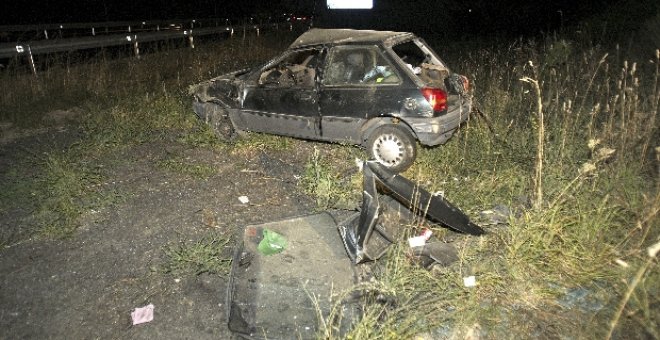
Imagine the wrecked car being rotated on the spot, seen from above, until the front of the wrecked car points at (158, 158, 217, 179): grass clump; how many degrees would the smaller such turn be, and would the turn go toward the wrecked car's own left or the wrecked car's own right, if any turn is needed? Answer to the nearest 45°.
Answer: approximately 45° to the wrecked car's own left

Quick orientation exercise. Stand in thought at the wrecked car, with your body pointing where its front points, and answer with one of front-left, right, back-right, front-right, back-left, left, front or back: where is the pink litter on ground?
left

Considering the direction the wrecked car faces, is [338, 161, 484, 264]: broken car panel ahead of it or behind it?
behind

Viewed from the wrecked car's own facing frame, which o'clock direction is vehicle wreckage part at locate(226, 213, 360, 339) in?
The vehicle wreckage part is roughly at 8 o'clock from the wrecked car.

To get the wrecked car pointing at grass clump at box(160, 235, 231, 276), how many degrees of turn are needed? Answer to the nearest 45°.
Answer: approximately 90° to its left

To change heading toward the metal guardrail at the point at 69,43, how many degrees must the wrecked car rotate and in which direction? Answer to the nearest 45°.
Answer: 0° — it already faces it

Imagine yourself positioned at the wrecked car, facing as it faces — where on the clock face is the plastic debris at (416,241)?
The plastic debris is roughly at 7 o'clock from the wrecked car.

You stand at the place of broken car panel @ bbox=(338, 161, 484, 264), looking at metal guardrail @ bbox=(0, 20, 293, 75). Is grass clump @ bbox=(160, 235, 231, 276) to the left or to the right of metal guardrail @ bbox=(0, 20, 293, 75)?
left

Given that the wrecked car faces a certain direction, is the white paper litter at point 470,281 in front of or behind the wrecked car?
behind

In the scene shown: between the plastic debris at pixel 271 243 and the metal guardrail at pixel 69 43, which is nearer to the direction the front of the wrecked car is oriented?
the metal guardrail

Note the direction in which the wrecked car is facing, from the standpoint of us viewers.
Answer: facing away from the viewer and to the left of the viewer

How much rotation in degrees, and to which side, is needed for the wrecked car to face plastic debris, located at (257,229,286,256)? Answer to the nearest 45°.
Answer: approximately 90° to its left
